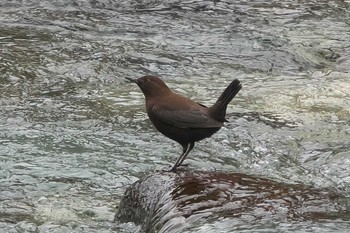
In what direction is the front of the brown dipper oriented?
to the viewer's left
